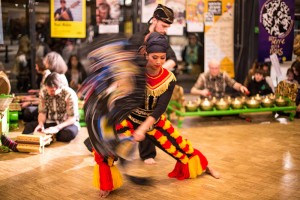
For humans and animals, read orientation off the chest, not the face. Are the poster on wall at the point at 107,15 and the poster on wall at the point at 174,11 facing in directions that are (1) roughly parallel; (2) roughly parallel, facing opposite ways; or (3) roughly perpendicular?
roughly parallel

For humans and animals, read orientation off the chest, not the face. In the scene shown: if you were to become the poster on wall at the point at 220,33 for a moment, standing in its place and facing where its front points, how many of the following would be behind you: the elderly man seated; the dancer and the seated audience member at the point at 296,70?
0

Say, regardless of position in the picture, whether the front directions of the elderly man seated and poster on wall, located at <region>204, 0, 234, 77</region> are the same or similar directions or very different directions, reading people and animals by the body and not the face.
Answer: same or similar directions

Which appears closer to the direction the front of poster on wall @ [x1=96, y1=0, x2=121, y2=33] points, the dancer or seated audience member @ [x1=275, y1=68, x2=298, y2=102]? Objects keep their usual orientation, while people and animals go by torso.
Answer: the dancer

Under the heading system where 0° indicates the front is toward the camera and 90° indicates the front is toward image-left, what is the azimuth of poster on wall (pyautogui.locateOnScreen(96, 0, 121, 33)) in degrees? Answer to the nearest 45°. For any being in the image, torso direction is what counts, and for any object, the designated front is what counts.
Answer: approximately 0°

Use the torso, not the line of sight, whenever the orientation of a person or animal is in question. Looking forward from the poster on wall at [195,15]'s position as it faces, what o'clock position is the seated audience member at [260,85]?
The seated audience member is roughly at 11 o'clock from the poster on wall.

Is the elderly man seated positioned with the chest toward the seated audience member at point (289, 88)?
no

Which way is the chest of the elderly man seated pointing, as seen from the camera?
toward the camera

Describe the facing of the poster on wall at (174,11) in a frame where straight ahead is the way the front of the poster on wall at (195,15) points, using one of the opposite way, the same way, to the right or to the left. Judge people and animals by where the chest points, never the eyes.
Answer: the same way

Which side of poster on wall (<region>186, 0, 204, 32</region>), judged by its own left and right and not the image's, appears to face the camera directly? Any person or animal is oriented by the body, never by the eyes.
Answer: front

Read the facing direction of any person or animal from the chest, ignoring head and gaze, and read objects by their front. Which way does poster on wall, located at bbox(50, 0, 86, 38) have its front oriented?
toward the camera

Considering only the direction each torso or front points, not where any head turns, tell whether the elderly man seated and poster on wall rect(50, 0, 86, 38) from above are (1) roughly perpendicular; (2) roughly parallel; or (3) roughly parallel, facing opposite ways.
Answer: roughly parallel

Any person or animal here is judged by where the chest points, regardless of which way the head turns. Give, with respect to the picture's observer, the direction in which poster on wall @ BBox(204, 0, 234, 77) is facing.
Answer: facing the viewer

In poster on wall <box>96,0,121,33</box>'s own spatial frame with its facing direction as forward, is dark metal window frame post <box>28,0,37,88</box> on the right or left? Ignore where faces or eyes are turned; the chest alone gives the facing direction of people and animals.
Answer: on its right

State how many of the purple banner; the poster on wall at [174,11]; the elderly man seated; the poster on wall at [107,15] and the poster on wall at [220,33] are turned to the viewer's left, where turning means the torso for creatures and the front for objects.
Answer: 0

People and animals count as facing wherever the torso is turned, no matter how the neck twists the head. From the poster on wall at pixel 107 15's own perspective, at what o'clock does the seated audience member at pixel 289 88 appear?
The seated audience member is roughly at 10 o'clock from the poster on wall.

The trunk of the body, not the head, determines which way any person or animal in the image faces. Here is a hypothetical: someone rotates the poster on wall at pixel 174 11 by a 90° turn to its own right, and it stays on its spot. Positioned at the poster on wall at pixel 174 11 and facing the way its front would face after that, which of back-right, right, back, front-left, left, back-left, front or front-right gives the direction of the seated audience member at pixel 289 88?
back-left
